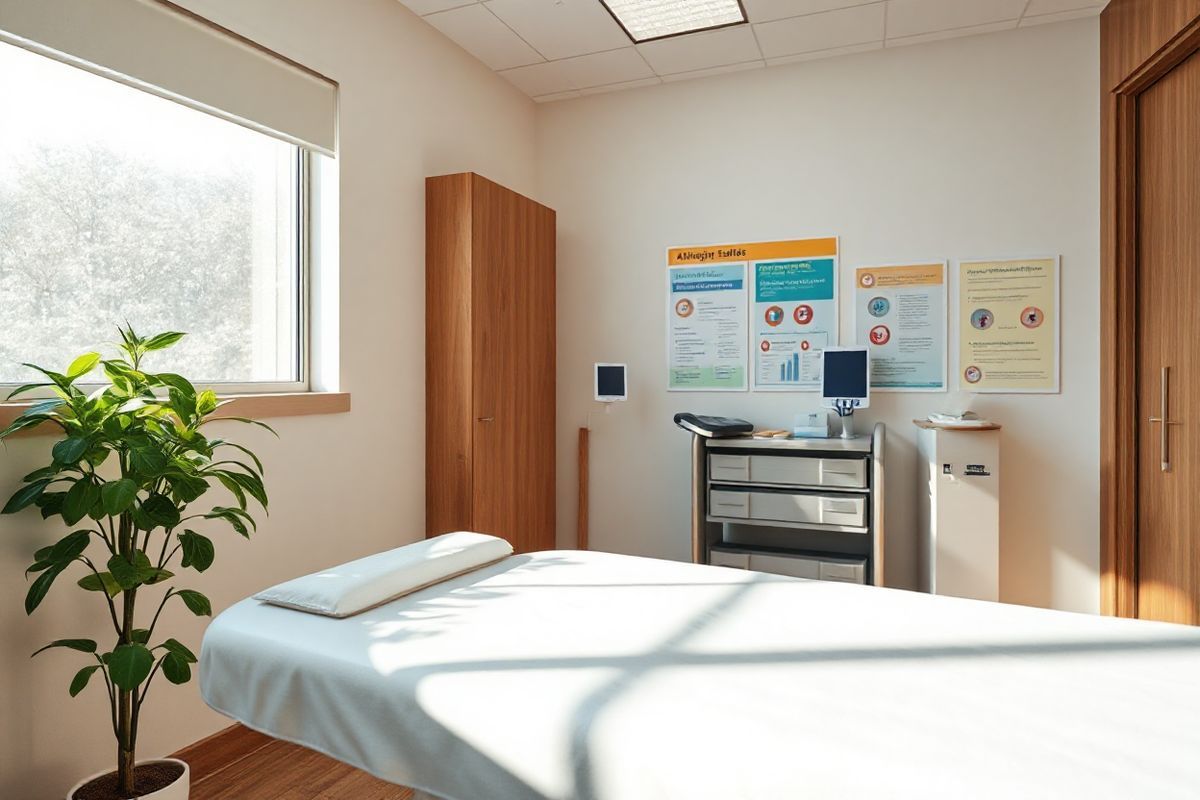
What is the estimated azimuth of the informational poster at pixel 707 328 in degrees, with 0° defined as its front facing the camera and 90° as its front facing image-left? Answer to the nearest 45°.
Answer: approximately 0°

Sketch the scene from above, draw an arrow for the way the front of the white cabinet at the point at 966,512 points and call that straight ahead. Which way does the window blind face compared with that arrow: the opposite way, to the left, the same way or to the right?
to the left

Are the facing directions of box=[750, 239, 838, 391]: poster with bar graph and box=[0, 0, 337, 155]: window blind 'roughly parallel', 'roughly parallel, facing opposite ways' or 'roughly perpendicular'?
roughly perpendicular

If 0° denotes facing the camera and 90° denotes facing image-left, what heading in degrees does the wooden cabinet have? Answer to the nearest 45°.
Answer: approximately 315°

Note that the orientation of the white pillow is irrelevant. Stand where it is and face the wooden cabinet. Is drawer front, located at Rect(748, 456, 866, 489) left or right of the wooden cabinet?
right

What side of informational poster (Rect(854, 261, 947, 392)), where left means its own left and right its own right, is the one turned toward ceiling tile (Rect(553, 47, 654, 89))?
right
